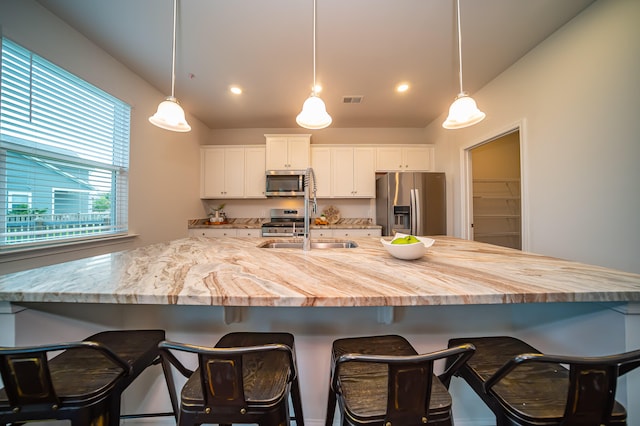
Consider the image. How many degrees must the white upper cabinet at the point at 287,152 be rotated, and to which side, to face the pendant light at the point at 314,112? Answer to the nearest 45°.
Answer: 0° — it already faces it

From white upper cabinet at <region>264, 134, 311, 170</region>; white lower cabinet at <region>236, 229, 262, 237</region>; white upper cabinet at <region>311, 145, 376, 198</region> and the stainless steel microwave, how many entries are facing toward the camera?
4

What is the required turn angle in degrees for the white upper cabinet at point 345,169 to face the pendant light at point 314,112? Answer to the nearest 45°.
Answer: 0° — it already faces it

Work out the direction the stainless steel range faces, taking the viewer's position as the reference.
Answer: facing the viewer

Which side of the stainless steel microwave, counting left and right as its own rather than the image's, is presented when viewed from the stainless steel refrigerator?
left

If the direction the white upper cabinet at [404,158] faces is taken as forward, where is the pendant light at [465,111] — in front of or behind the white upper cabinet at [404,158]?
in front

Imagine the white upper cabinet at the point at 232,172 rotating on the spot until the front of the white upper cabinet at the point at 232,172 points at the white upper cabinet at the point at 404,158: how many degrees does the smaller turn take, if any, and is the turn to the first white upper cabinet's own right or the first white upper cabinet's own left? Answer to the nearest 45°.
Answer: approximately 90° to the first white upper cabinet's own left

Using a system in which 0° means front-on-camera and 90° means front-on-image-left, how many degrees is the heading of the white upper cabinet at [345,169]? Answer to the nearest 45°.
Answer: approximately 0°

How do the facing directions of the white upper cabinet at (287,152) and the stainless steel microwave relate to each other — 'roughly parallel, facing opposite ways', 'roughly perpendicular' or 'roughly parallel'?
roughly parallel

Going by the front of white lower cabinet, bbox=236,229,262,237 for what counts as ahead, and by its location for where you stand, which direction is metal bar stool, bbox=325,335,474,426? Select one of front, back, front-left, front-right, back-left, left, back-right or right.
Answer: front

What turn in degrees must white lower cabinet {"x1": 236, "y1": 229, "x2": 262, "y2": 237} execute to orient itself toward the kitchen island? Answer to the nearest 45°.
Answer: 0° — it already faces it

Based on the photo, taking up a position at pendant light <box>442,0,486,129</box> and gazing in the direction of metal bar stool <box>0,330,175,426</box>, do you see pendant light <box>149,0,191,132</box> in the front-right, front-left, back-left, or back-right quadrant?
front-right

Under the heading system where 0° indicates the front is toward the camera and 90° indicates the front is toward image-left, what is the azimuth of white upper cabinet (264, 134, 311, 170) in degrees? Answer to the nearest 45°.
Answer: approximately 0°

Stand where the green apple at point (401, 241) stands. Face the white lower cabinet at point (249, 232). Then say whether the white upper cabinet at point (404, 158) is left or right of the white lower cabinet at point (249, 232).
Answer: right

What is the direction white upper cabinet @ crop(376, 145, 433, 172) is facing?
toward the camera
